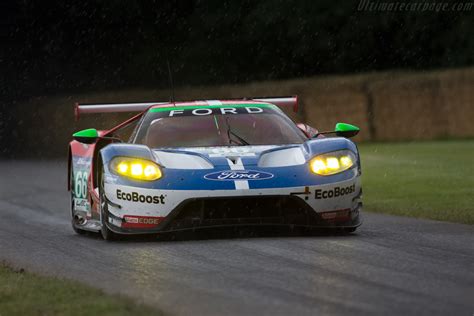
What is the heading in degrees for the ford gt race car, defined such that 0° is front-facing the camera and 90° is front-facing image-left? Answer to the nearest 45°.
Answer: approximately 0°
